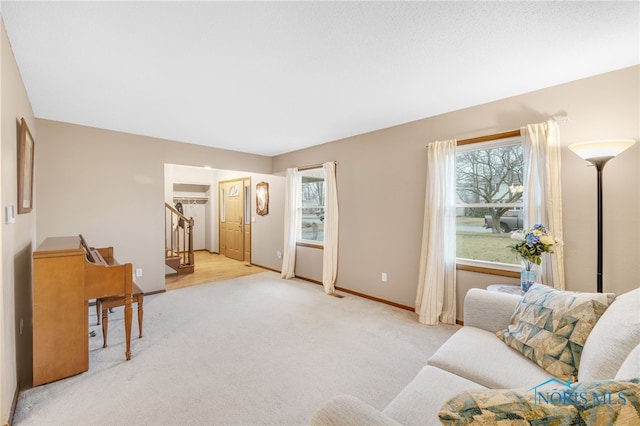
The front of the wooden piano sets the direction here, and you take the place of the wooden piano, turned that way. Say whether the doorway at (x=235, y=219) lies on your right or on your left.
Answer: on your left

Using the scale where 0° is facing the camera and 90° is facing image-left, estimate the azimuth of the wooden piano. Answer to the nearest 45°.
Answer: approximately 270°

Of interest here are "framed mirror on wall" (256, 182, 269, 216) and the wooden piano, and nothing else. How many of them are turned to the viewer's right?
1

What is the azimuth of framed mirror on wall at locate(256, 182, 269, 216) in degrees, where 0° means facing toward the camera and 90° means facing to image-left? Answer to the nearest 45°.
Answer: approximately 45°

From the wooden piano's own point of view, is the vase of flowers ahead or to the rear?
ahead

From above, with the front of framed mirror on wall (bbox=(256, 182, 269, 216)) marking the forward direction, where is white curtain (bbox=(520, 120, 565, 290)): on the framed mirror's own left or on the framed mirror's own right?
on the framed mirror's own left

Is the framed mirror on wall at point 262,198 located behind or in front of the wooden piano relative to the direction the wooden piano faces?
in front

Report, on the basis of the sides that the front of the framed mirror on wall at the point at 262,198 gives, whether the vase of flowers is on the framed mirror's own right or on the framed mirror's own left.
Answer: on the framed mirror's own left

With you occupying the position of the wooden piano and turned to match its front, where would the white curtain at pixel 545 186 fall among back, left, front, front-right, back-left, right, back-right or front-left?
front-right
